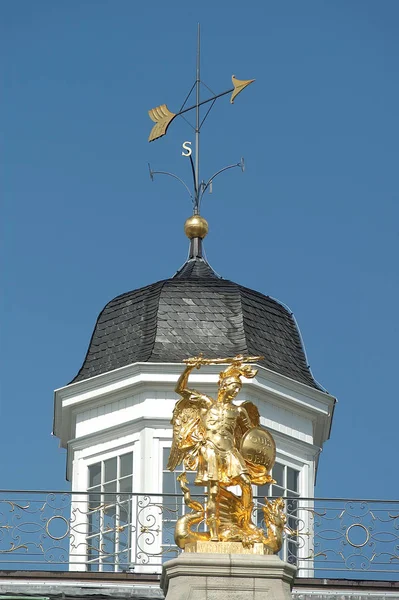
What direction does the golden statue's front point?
toward the camera
